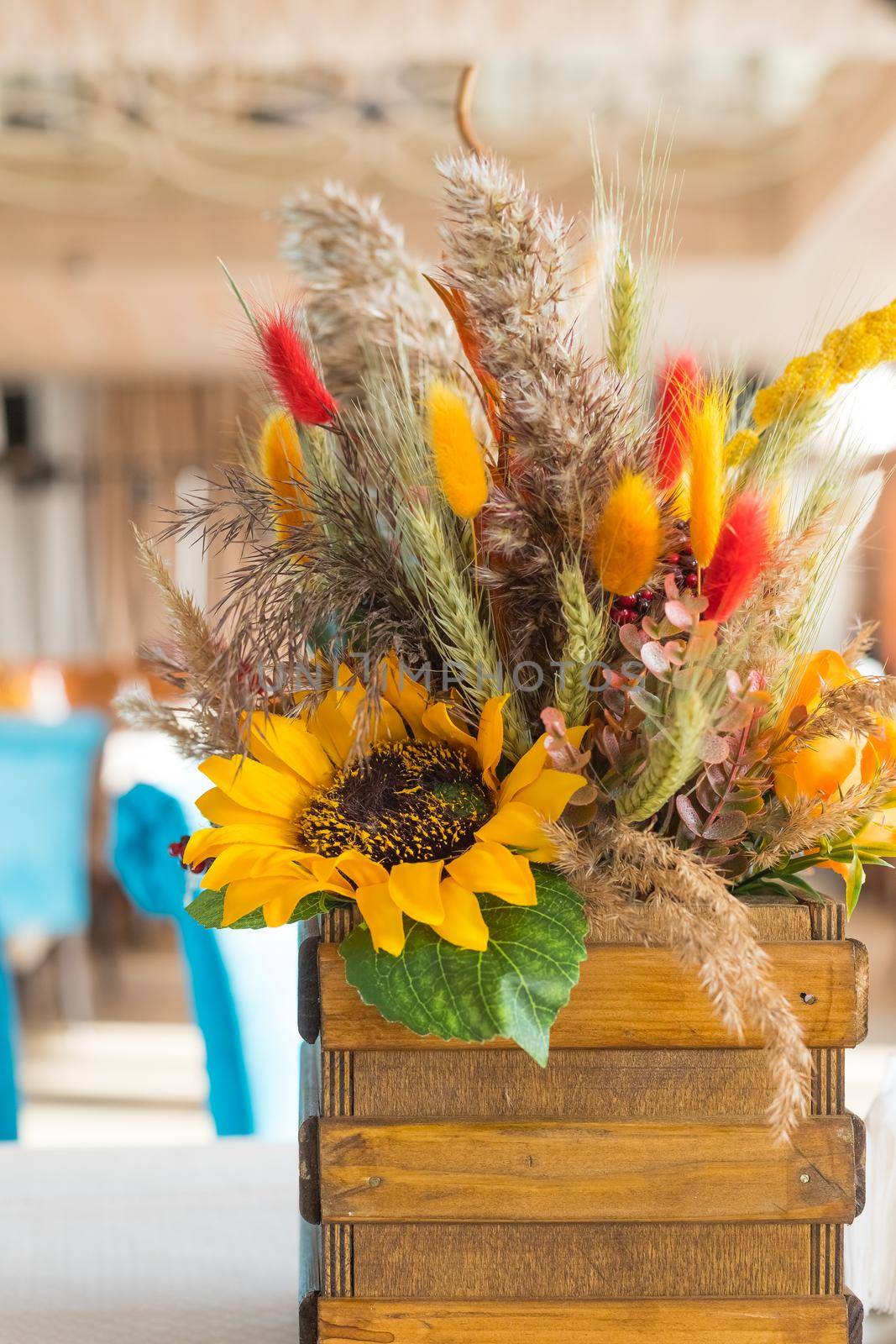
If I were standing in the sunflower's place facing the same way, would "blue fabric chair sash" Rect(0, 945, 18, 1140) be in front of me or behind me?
behind

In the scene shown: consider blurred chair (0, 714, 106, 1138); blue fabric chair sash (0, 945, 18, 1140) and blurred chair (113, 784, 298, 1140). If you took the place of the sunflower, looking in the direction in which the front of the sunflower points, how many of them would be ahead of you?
0

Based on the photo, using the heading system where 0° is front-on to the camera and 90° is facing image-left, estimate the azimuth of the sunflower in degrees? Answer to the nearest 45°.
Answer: approximately 0°

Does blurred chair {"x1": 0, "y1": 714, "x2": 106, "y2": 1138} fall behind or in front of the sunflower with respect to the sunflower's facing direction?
behind

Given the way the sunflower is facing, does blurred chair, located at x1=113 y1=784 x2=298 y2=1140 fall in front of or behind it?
behind
